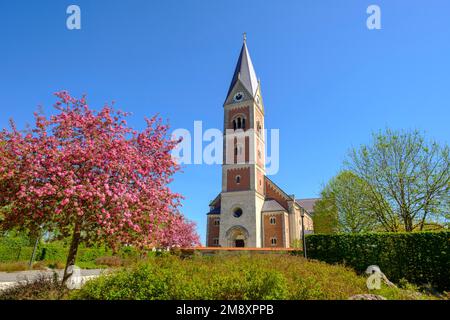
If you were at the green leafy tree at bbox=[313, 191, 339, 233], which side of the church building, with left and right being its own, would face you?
left

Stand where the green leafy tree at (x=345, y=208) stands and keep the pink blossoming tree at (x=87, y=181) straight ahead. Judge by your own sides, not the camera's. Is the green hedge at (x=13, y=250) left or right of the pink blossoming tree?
right

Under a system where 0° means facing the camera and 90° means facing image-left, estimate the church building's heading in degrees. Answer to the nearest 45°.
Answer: approximately 0°

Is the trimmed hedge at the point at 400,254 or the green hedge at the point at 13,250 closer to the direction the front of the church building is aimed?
the green hedge

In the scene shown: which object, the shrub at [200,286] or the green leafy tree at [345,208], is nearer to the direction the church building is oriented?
the shrub

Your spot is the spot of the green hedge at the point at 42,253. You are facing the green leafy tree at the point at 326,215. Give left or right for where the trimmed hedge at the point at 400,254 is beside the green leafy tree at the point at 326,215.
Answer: right

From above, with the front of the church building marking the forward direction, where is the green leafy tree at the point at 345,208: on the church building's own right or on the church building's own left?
on the church building's own left

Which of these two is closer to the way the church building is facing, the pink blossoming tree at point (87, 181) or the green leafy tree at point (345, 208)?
the pink blossoming tree

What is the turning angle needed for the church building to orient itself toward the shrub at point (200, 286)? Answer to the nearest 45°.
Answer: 0° — it already faces it

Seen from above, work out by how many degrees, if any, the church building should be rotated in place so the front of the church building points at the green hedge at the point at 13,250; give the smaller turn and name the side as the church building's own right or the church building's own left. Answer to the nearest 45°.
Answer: approximately 45° to the church building's own right

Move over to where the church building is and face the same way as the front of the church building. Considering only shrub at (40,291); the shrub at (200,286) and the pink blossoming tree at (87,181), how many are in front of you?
3

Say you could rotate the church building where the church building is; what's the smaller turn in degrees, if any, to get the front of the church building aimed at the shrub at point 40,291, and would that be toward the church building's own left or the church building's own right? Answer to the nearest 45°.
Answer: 0° — it already faces it
